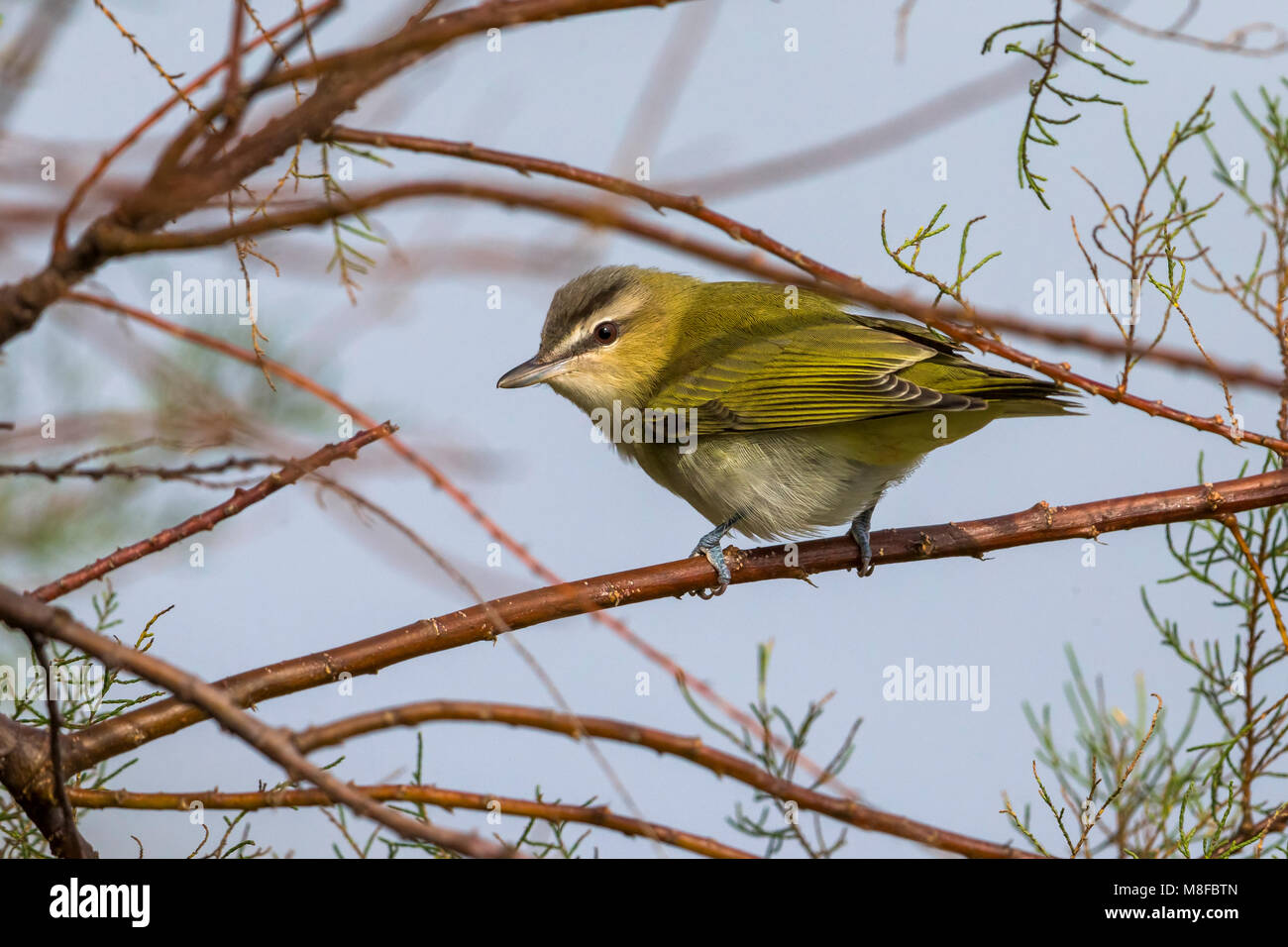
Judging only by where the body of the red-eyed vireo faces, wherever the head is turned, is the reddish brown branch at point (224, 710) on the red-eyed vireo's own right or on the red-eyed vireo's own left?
on the red-eyed vireo's own left

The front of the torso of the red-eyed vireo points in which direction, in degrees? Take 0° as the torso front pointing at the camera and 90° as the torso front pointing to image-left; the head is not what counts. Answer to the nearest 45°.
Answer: approximately 90°

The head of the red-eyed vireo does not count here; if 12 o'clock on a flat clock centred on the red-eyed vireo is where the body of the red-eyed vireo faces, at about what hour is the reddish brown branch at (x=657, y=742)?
The reddish brown branch is roughly at 9 o'clock from the red-eyed vireo.
